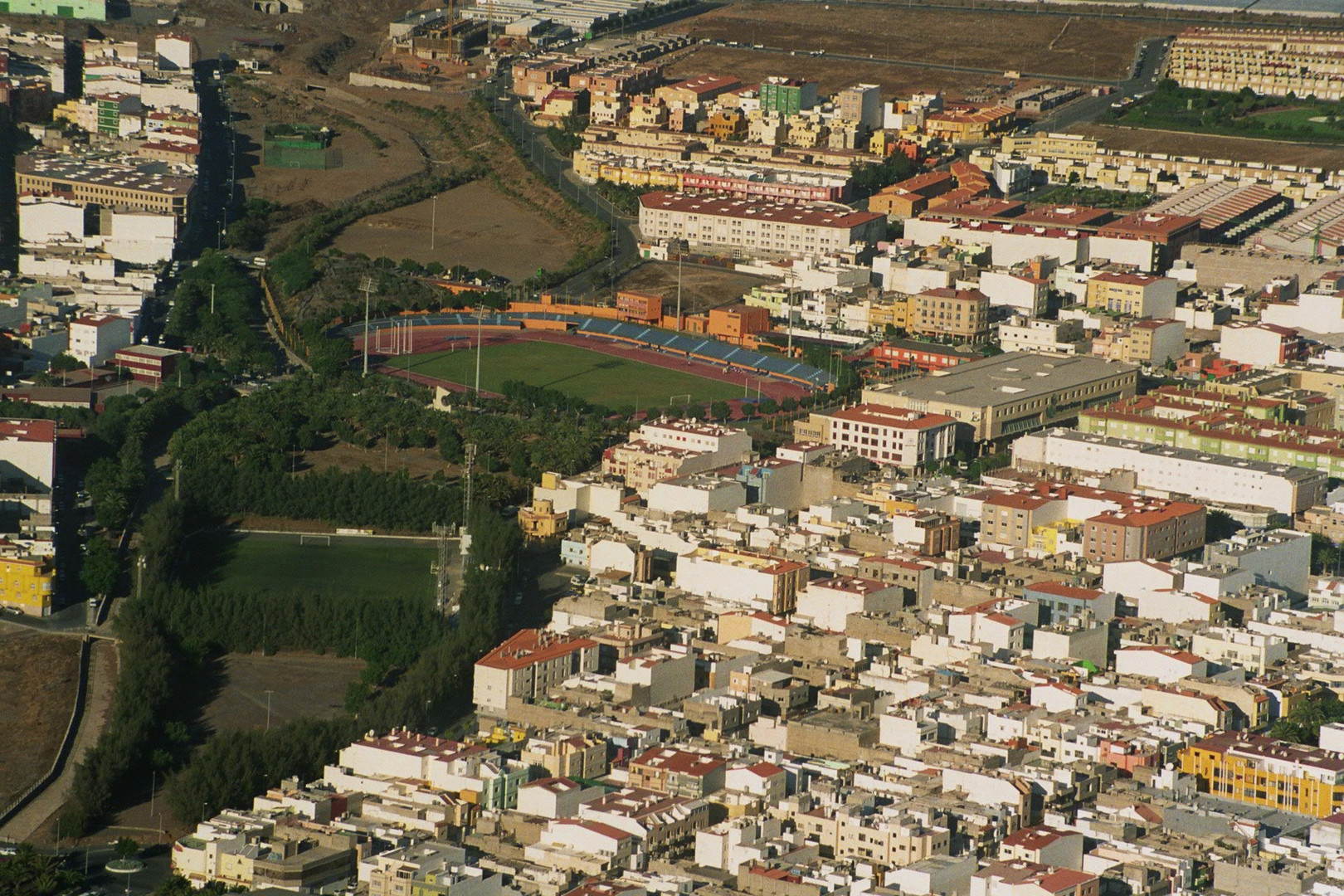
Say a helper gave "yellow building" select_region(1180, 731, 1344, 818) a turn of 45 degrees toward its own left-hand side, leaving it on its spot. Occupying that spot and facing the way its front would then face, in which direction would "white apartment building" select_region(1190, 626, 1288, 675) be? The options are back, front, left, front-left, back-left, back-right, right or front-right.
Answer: back

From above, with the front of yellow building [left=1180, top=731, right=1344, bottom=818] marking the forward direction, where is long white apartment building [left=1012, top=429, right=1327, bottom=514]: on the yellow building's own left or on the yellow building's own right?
on the yellow building's own right

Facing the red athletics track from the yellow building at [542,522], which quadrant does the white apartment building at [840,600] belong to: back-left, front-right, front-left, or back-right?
back-right
